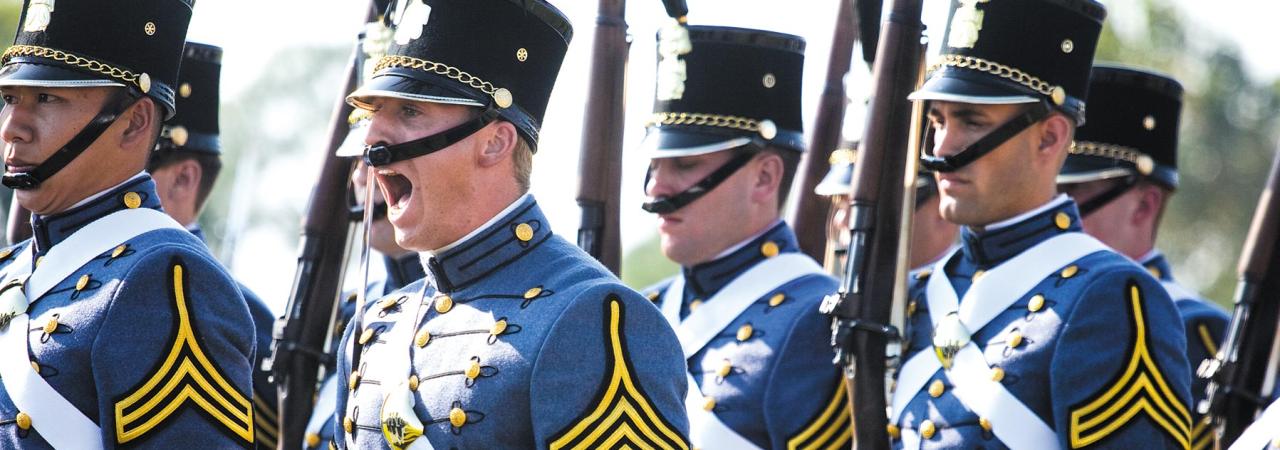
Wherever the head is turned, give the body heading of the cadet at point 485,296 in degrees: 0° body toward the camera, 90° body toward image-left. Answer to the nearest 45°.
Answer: approximately 45°

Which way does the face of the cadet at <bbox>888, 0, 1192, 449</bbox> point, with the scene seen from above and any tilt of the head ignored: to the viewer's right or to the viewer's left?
to the viewer's left

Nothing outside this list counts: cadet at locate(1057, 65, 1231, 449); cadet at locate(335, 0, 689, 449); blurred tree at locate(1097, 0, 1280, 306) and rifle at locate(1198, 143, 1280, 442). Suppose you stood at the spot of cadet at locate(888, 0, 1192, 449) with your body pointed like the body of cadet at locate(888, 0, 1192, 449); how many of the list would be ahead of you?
1

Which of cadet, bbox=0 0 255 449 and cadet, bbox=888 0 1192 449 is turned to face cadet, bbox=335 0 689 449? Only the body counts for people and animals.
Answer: cadet, bbox=888 0 1192 449

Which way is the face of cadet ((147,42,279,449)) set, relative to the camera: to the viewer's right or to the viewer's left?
to the viewer's left

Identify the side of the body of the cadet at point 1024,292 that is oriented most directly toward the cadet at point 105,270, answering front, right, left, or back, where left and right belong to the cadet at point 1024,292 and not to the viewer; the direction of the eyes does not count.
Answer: front

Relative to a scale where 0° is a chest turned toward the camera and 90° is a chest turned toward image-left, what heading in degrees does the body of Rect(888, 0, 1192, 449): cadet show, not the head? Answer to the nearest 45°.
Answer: approximately 45°

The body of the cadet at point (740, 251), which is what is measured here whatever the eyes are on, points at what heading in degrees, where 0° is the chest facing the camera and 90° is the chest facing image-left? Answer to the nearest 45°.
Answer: approximately 45°

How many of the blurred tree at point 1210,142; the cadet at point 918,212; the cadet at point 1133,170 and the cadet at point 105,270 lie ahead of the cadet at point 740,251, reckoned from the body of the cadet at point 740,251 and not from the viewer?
1

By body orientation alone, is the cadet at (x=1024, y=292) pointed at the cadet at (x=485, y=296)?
yes

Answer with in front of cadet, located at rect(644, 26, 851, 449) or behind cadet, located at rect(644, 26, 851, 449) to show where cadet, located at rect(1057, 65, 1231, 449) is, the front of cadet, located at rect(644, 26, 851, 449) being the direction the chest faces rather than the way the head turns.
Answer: behind

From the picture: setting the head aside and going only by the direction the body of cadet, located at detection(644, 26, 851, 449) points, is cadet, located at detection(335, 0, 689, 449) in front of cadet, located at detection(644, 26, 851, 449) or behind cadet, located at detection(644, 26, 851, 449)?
in front
